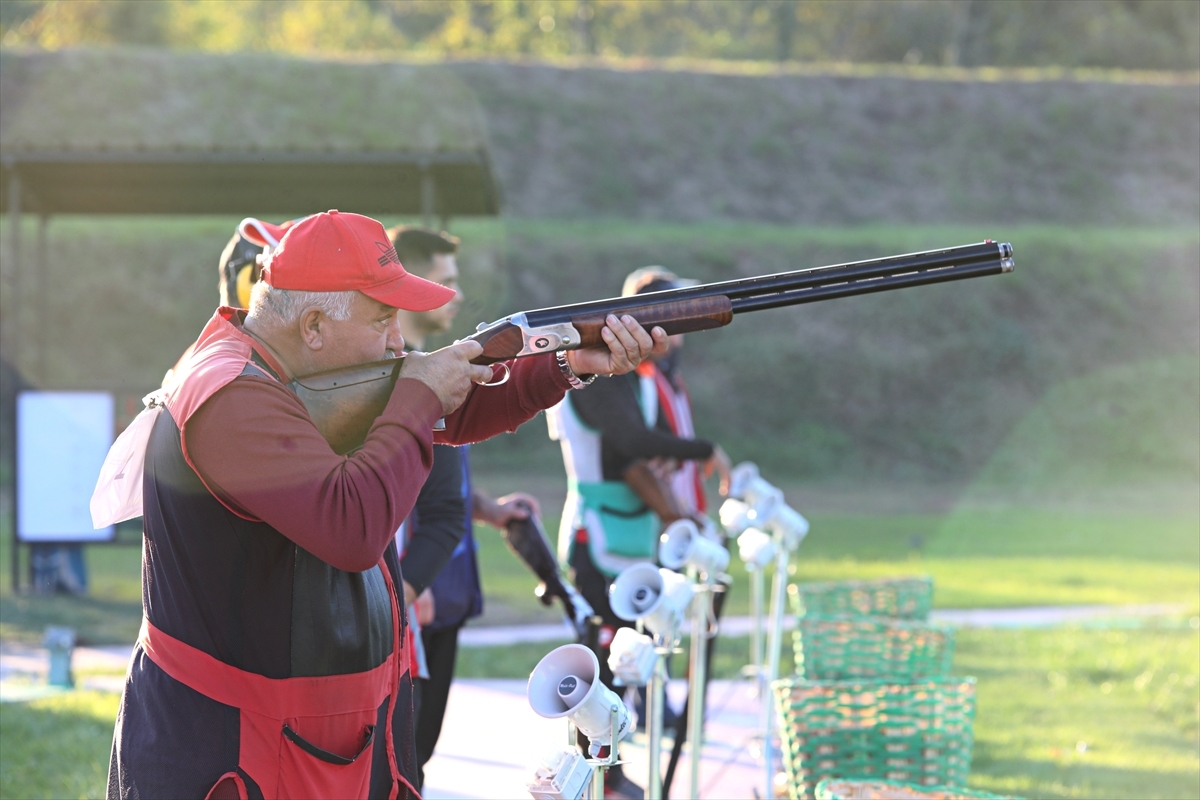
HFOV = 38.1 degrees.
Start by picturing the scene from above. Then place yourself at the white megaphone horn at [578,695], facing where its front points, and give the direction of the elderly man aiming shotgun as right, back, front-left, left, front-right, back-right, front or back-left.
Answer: front

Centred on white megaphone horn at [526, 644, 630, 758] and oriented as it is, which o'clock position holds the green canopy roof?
The green canopy roof is roughly at 4 o'clock from the white megaphone horn.

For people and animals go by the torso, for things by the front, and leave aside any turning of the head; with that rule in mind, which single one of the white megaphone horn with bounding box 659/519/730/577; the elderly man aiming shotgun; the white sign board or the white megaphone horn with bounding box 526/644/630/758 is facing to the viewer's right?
the elderly man aiming shotgun

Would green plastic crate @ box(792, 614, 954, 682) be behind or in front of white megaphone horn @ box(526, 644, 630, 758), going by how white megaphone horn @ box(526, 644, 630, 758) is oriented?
behind

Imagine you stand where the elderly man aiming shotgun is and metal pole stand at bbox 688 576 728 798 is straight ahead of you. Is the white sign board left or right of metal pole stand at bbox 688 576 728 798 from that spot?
left

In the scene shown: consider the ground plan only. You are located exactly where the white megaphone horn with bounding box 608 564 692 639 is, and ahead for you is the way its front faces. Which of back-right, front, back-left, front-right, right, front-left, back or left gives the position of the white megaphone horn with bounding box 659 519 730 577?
back-right

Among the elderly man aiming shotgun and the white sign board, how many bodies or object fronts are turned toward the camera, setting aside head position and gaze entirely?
1

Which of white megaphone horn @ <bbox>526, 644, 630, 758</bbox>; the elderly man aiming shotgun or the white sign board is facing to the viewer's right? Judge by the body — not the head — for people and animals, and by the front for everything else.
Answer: the elderly man aiming shotgun

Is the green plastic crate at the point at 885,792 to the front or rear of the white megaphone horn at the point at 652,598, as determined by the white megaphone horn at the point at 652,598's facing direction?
to the rear

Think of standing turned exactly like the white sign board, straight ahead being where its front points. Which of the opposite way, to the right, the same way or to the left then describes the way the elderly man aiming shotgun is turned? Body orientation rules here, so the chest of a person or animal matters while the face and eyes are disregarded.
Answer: to the left

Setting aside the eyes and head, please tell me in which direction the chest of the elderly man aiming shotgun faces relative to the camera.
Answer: to the viewer's right

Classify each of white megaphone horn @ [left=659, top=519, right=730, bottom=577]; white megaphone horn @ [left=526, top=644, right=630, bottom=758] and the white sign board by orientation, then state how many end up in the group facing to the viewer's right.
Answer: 0

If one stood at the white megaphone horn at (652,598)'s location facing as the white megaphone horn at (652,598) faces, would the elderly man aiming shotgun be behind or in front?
in front

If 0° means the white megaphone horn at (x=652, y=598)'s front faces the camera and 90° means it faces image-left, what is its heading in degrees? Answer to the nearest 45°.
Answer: approximately 45°

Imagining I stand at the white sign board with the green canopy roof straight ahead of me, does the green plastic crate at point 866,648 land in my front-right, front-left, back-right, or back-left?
back-right
